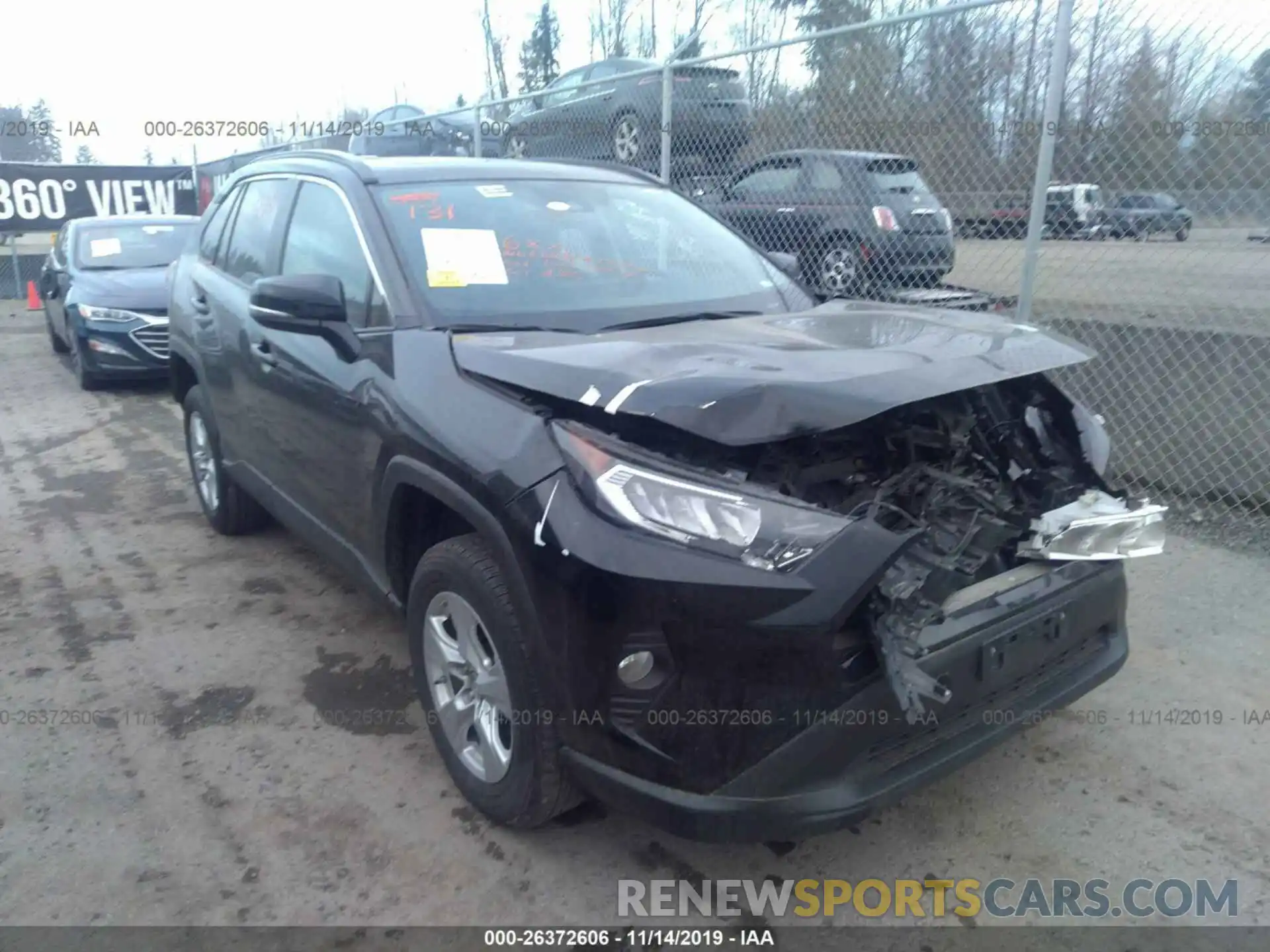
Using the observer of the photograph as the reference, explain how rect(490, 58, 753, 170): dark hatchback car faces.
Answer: facing away from the viewer and to the left of the viewer

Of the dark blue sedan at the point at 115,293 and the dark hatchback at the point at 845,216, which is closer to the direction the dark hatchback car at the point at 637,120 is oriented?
the dark blue sedan

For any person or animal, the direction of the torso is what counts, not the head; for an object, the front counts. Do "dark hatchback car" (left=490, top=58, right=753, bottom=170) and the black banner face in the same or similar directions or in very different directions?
very different directions

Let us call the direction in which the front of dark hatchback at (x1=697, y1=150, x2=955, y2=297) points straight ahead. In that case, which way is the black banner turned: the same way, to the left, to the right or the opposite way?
the opposite way

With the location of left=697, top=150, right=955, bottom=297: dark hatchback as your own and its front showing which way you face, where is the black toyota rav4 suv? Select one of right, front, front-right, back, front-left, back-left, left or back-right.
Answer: back-left

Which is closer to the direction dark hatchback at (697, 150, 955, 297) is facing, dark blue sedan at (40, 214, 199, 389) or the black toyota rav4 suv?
the dark blue sedan

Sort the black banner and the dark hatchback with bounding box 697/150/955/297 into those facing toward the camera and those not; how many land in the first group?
1

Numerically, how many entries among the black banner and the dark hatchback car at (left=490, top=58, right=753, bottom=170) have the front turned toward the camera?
1

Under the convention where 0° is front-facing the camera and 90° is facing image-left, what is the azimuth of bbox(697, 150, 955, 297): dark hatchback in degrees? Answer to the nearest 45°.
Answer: approximately 135°

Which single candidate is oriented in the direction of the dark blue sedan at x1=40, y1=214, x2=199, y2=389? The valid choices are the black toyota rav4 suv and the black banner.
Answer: the black banner

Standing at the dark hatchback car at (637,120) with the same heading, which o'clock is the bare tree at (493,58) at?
The bare tree is roughly at 1 o'clock from the dark hatchback car.

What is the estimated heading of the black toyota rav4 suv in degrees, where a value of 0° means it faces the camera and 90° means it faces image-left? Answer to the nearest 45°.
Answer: approximately 315°

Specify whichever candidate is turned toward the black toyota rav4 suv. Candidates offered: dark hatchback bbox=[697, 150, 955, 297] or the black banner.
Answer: the black banner
